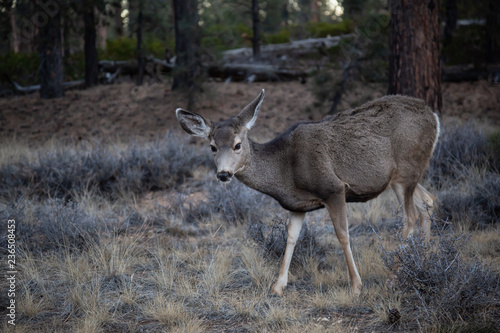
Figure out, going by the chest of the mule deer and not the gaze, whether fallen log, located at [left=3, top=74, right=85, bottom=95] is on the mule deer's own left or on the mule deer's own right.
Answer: on the mule deer's own right

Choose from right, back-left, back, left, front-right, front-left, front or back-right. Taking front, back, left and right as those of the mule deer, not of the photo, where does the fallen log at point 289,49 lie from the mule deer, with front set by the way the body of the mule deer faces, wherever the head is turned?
back-right

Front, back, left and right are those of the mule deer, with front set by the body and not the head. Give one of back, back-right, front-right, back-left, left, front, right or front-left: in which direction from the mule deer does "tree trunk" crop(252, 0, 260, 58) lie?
back-right

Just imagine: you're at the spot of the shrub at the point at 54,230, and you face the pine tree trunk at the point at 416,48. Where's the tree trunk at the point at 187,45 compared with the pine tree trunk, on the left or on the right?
left

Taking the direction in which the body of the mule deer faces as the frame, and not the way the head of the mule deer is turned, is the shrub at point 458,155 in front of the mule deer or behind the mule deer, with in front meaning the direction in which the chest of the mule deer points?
behind

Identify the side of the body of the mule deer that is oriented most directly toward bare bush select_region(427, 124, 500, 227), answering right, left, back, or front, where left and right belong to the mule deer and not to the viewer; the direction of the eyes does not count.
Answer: back

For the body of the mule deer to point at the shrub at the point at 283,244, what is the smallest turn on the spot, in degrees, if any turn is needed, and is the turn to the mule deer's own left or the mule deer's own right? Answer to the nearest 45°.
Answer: approximately 90° to the mule deer's own right

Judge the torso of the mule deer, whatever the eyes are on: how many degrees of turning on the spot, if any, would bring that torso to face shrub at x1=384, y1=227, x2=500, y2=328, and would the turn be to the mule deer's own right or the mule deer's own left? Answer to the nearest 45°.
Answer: approximately 90° to the mule deer's own left

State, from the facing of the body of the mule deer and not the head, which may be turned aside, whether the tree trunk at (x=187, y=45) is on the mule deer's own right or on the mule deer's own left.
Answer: on the mule deer's own right

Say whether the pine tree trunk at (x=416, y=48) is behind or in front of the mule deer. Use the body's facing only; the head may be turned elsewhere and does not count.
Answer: behind

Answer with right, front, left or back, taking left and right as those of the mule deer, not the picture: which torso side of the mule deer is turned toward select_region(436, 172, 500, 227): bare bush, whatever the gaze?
back

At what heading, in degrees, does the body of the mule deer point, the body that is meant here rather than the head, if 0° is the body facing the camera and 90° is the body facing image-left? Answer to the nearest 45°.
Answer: approximately 45°
